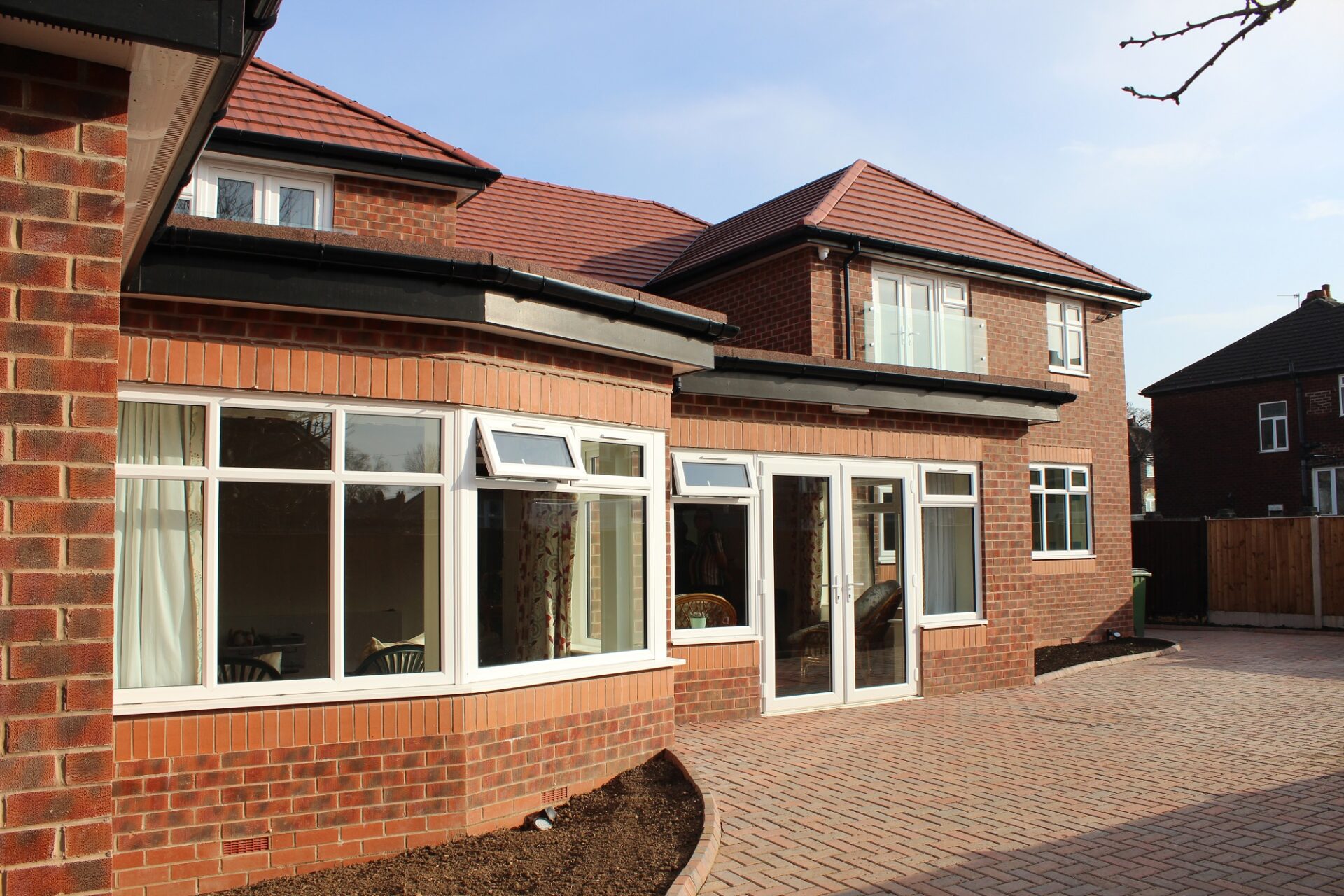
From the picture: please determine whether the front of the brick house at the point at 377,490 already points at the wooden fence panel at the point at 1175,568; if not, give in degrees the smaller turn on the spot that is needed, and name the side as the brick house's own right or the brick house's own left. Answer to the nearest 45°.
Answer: approximately 90° to the brick house's own left

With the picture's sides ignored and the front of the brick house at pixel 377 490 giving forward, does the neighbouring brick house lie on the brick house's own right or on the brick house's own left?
on the brick house's own left

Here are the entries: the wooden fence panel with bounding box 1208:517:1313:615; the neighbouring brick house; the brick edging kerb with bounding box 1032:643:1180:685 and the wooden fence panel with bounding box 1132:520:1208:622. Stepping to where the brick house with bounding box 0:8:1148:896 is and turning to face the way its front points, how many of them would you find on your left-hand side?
4

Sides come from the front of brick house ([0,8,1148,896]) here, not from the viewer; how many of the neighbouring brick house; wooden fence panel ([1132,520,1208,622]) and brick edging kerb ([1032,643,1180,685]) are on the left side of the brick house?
3

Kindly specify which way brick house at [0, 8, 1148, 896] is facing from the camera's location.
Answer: facing the viewer and to the right of the viewer

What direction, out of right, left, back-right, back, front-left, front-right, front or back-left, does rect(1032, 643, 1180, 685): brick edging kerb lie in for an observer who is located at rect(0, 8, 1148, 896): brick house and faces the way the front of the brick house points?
left

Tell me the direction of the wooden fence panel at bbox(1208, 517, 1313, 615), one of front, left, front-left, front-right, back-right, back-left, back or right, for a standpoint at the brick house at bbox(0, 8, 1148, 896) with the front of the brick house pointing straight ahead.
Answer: left
